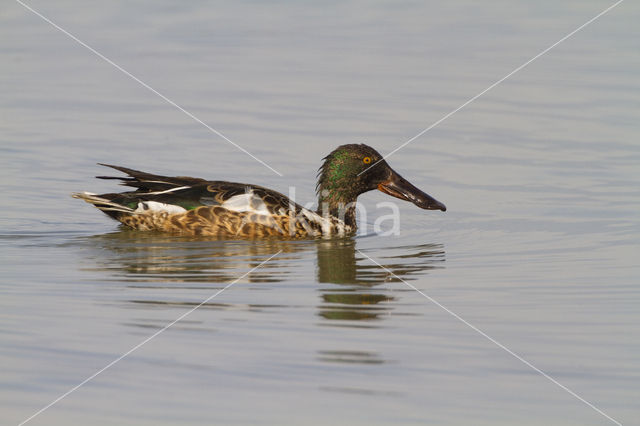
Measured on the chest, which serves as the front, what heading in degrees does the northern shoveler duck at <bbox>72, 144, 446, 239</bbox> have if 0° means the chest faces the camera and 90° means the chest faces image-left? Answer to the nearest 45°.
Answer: approximately 270°
